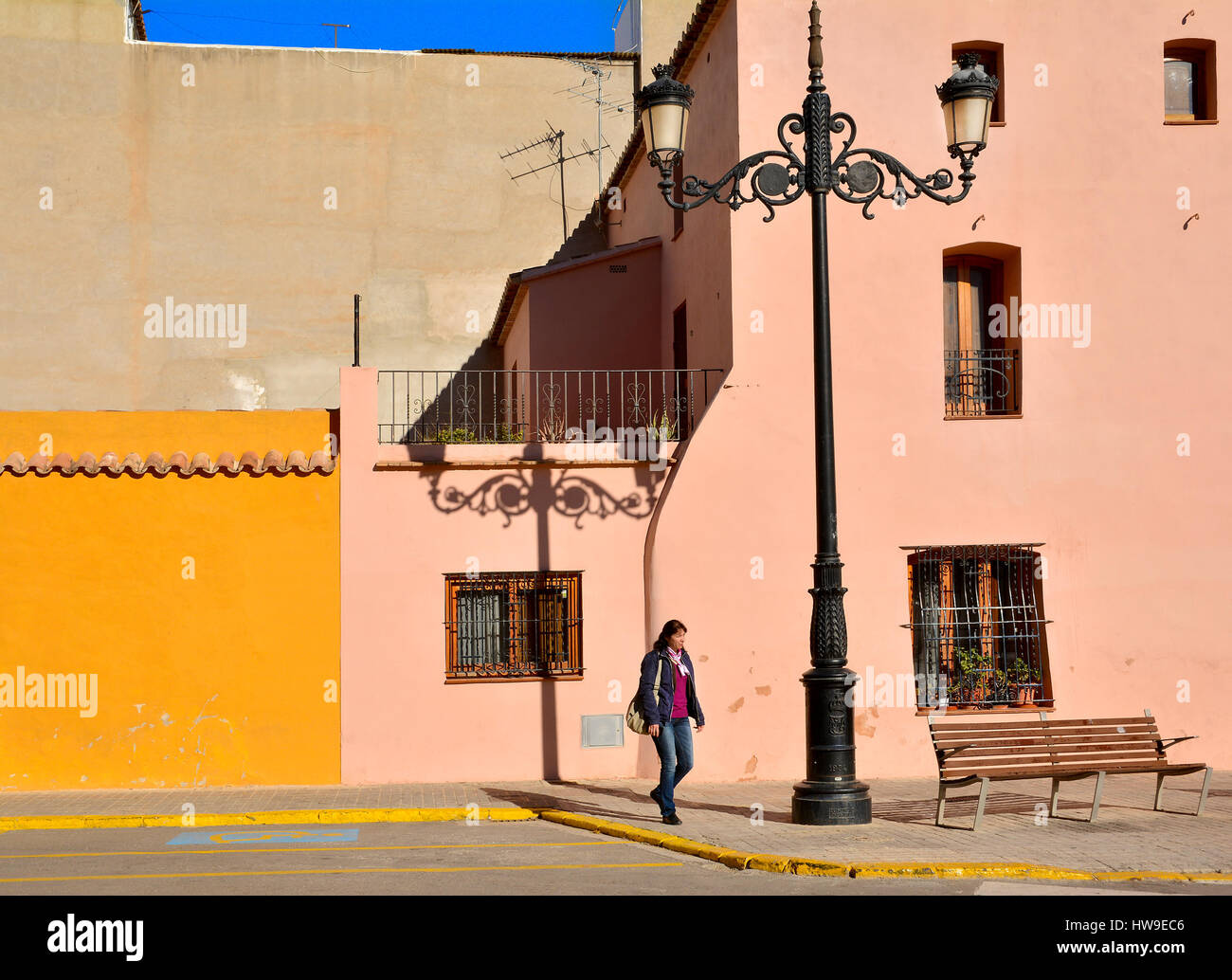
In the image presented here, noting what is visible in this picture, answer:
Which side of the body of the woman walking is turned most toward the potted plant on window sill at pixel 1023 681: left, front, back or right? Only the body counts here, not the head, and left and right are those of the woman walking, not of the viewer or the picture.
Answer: left

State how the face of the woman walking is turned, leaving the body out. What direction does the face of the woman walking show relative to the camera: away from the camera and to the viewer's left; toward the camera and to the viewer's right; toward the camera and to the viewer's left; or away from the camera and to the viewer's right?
toward the camera and to the viewer's right

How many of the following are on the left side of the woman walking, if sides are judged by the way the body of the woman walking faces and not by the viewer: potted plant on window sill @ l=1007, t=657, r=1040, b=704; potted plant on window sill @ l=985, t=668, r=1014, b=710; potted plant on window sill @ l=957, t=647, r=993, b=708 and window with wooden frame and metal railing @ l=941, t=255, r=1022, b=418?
4

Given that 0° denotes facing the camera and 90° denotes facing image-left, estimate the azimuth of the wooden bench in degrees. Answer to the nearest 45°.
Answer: approximately 315°

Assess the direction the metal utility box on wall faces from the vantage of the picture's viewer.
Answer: facing the viewer

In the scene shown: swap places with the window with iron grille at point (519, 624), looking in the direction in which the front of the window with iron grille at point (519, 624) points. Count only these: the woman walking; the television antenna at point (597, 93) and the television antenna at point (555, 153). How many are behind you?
2

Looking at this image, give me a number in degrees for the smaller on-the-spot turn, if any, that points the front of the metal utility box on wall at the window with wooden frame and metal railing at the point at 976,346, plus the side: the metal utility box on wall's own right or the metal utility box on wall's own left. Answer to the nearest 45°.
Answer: approximately 90° to the metal utility box on wall's own left

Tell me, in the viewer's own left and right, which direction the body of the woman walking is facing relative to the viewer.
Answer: facing the viewer and to the right of the viewer

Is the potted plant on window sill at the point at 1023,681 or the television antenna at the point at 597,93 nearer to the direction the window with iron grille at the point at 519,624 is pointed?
the potted plant on window sill

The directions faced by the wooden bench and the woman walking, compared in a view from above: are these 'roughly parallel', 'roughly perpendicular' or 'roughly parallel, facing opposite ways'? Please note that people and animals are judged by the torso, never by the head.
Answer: roughly parallel

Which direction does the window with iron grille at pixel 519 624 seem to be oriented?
toward the camera

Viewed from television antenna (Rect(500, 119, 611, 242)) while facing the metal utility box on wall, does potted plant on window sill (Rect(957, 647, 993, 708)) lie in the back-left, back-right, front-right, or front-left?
front-left

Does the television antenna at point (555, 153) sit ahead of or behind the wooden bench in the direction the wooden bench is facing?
behind

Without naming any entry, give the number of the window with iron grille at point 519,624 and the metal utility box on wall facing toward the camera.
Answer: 2

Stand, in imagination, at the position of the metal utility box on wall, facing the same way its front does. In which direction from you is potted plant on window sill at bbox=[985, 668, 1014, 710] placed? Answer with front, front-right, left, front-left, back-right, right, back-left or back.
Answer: left

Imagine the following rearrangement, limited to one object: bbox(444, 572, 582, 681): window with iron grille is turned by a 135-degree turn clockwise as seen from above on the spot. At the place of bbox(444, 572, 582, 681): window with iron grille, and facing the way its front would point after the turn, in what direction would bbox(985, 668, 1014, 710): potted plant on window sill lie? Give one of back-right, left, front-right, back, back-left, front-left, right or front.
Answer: back-right
